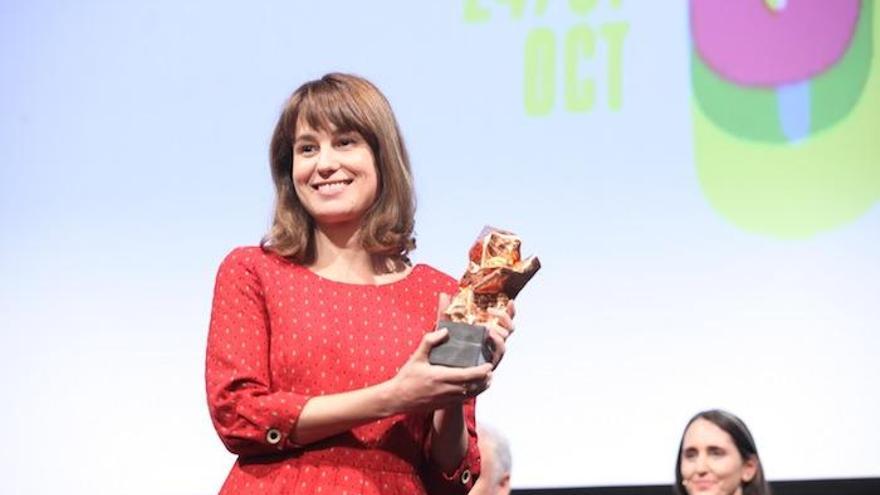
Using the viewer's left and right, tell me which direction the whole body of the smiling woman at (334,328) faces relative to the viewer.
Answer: facing the viewer and to the right of the viewer

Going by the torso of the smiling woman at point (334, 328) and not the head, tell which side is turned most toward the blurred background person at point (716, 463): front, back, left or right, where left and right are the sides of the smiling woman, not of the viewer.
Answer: left

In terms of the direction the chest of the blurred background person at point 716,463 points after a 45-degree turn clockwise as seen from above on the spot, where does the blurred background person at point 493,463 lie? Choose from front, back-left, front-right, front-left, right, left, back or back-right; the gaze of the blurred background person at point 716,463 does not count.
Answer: front

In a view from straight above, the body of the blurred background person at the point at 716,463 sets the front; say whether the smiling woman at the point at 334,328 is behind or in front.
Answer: in front

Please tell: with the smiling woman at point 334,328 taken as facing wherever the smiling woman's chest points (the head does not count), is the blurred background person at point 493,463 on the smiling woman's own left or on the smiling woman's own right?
on the smiling woman's own left

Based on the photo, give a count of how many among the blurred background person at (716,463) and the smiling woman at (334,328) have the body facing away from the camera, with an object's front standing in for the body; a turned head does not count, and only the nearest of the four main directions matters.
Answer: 0

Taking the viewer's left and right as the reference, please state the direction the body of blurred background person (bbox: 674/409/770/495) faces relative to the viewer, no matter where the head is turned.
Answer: facing the viewer and to the left of the viewer
